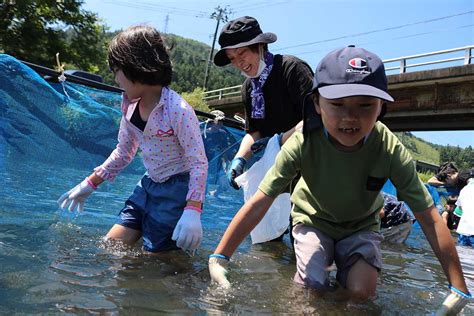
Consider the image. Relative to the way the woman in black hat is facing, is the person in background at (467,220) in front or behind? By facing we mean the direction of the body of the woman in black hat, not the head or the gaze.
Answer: behind

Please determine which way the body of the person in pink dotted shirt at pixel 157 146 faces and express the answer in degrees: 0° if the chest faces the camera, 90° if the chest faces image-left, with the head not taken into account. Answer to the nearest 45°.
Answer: approximately 45°

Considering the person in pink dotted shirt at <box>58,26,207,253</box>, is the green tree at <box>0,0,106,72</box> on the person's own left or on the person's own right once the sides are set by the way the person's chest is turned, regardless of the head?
on the person's own right

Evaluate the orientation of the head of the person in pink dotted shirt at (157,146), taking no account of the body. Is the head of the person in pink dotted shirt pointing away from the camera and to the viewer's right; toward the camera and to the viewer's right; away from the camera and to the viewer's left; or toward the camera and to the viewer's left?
away from the camera and to the viewer's left

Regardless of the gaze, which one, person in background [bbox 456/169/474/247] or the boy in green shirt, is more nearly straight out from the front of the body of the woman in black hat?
the boy in green shirt

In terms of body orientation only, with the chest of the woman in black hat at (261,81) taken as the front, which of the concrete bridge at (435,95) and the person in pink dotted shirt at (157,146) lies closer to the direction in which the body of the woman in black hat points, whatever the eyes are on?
the person in pink dotted shirt

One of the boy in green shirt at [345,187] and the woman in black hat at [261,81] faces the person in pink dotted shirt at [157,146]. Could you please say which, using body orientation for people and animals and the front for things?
the woman in black hat

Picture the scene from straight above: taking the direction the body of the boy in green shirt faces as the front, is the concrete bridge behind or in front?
behind

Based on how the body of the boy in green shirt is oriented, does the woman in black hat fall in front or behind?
behind

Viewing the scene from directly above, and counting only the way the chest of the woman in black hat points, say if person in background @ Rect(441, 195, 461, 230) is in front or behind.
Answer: behind

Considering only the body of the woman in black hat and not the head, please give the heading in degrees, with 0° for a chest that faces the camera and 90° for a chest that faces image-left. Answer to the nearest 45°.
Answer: approximately 45°
